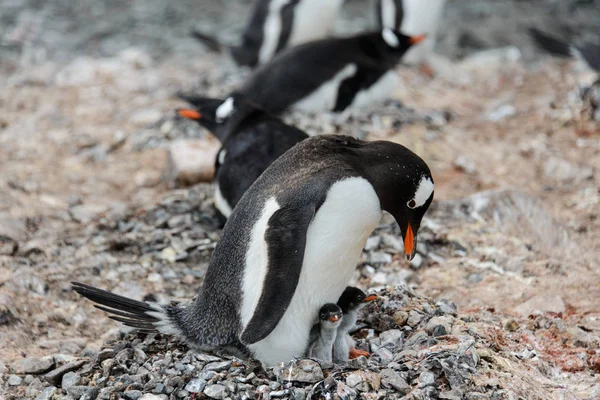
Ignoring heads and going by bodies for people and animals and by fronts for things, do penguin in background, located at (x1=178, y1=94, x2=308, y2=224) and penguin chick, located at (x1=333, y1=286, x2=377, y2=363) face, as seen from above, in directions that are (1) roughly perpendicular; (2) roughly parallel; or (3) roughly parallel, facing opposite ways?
roughly parallel, facing opposite ways

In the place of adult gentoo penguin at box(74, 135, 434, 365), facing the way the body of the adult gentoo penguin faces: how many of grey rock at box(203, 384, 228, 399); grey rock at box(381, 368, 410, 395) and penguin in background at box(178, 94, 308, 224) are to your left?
1

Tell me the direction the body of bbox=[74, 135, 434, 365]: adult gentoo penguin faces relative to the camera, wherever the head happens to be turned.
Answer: to the viewer's right

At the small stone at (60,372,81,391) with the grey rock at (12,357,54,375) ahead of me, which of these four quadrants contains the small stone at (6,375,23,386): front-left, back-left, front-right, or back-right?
front-left

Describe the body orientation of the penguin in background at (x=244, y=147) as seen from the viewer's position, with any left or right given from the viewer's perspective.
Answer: facing to the left of the viewer

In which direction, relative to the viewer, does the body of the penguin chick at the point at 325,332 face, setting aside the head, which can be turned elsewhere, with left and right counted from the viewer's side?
facing the viewer and to the right of the viewer

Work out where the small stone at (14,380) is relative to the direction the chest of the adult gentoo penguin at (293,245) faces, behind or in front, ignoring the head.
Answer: behind

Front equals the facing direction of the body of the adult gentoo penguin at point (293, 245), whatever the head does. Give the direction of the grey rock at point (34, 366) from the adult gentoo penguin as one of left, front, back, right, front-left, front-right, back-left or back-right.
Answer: back

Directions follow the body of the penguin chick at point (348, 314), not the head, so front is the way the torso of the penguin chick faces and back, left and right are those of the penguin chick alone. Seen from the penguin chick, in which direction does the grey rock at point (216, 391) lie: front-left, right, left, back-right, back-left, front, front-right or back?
back-right

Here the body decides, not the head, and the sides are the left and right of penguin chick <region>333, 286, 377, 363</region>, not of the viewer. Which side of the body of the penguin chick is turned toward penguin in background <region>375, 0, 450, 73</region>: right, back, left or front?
left

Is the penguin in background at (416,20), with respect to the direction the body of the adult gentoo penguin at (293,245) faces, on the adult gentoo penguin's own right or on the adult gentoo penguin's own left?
on the adult gentoo penguin's own left

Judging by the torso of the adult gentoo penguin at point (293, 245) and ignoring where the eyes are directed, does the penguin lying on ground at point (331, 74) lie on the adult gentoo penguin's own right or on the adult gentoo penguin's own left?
on the adult gentoo penguin's own left
